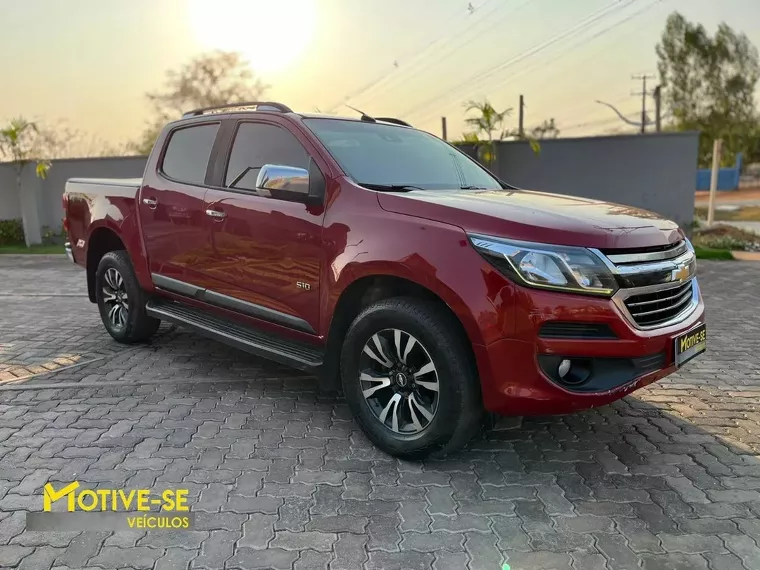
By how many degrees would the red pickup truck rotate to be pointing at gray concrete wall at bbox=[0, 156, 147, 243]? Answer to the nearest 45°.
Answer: approximately 180°

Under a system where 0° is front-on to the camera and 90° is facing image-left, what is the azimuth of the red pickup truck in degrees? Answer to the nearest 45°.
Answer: approximately 315°

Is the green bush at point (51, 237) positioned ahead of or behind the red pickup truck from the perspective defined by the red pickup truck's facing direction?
behind

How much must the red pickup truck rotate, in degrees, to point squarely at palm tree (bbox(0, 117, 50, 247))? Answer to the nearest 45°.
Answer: approximately 180°

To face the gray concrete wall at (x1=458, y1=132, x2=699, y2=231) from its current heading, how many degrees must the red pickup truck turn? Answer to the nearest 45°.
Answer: approximately 90° to its left

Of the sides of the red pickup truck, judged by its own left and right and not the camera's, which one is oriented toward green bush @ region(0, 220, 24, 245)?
back
